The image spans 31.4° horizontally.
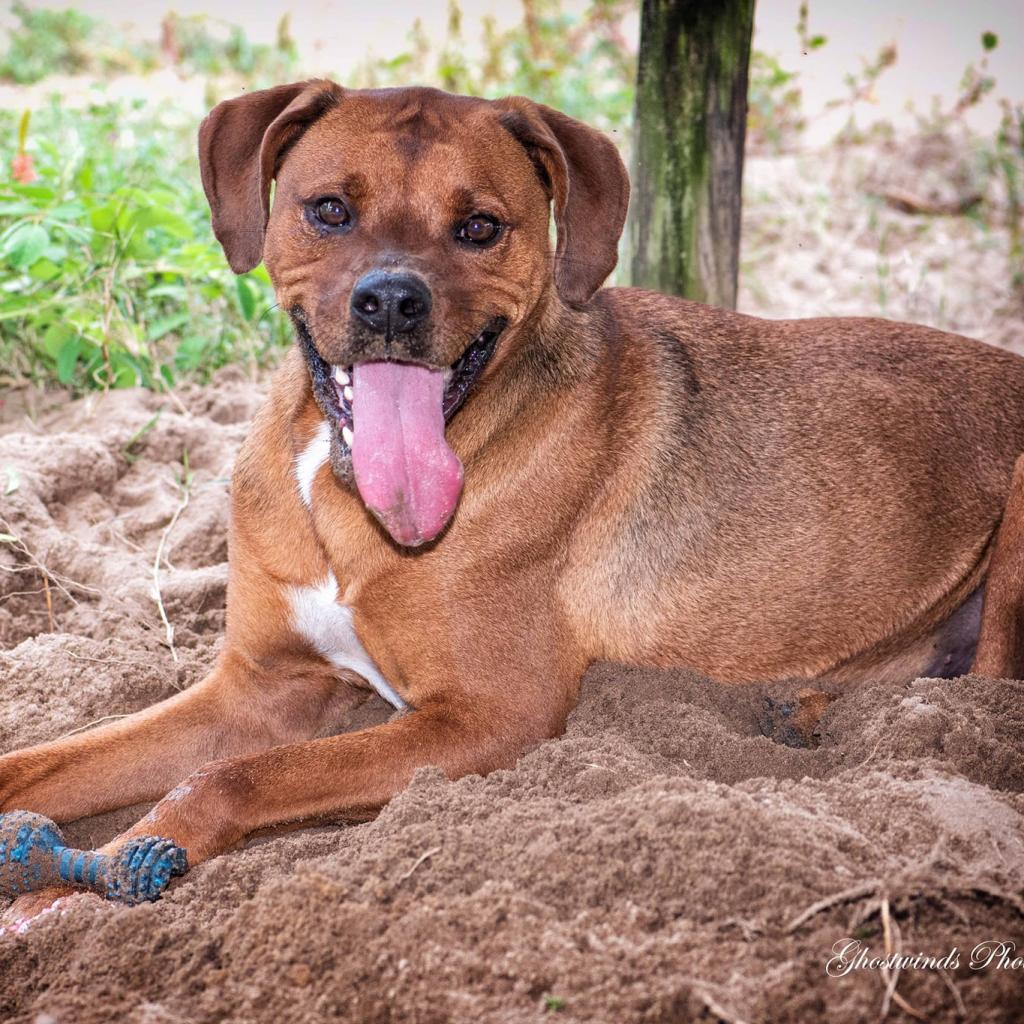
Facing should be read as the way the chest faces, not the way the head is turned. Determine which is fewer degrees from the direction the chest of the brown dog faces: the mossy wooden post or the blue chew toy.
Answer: the blue chew toy

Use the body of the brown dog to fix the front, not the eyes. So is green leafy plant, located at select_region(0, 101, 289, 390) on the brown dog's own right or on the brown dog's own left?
on the brown dog's own right

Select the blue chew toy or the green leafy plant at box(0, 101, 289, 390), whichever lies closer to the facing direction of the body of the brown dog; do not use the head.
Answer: the blue chew toy

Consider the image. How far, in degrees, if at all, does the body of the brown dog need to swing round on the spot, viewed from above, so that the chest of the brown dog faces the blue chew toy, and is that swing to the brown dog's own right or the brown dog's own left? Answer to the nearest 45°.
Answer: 0° — it already faces it

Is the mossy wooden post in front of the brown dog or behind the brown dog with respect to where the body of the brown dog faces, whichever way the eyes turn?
behind

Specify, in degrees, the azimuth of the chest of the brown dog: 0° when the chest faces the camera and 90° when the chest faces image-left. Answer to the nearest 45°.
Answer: approximately 45°
